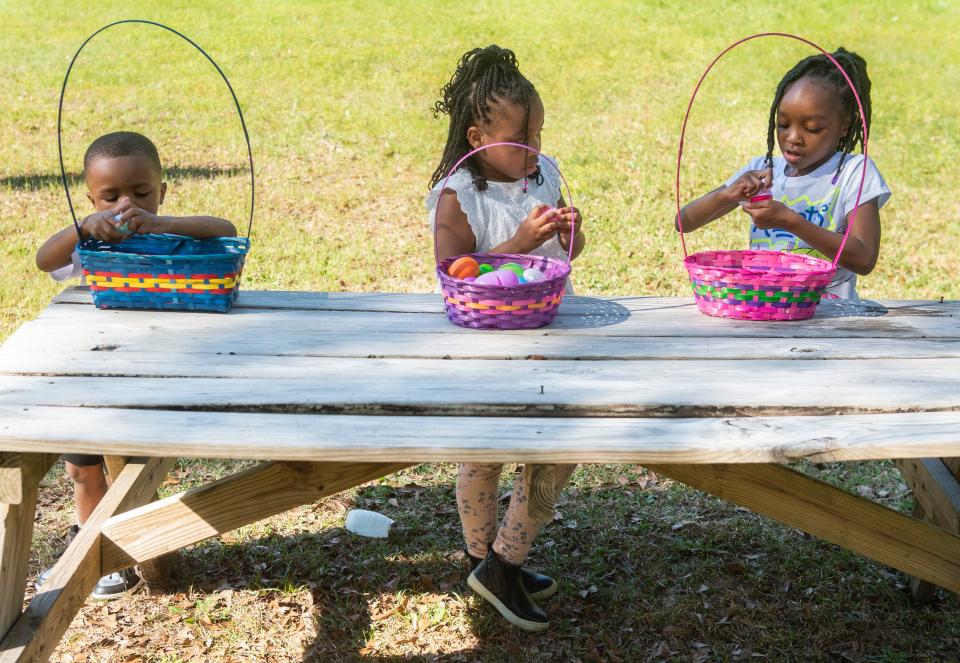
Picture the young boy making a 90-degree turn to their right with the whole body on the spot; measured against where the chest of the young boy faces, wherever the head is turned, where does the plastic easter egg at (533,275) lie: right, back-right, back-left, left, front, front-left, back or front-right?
back-left

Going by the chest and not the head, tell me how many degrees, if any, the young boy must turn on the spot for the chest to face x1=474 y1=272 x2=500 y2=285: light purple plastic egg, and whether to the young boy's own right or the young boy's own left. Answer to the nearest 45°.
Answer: approximately 45° to the young boy's own left

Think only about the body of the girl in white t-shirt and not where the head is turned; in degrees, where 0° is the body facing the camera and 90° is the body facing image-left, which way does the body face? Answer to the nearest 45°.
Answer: approximately 45°

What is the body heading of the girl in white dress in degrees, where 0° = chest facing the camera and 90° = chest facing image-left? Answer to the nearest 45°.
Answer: approximately 315°

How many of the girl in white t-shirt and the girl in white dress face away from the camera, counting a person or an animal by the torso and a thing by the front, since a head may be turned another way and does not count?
0

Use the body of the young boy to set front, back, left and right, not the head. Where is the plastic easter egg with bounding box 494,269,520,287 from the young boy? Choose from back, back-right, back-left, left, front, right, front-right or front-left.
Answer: front-left
